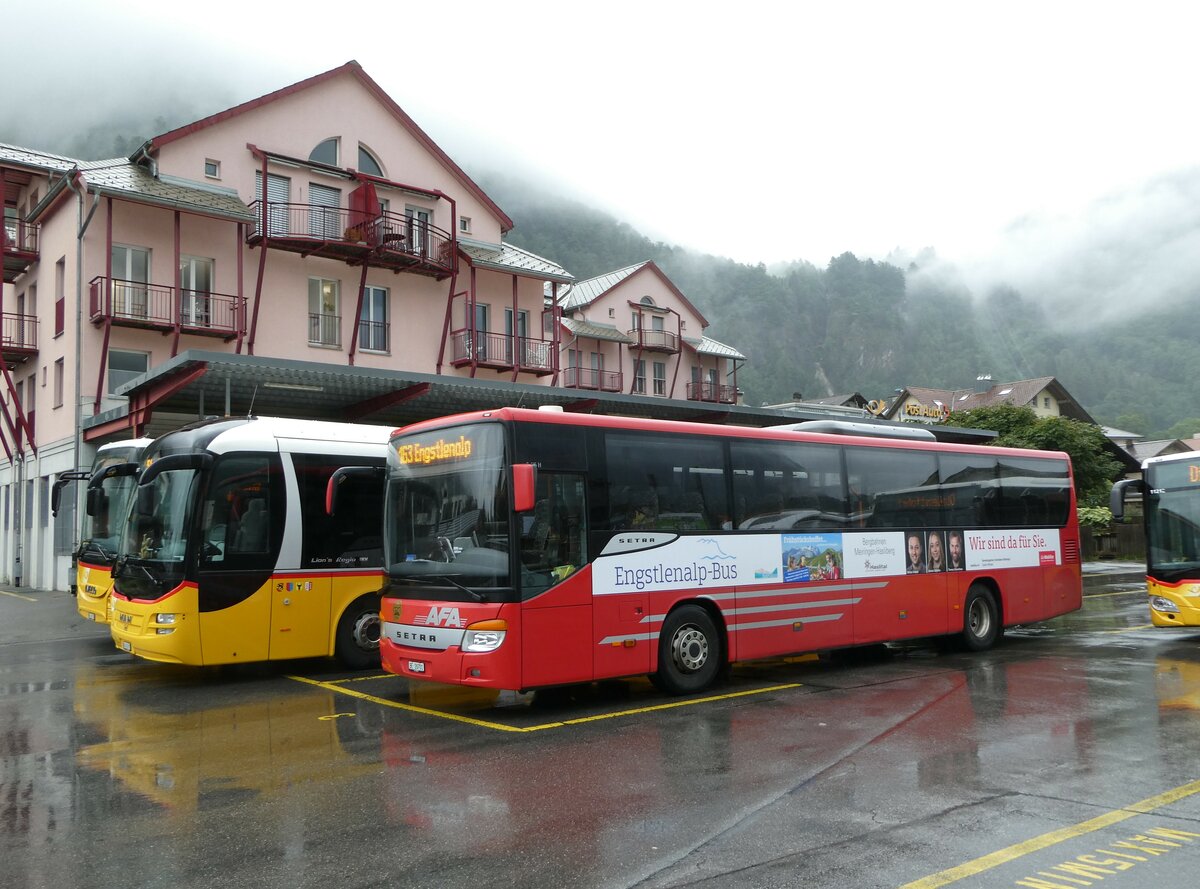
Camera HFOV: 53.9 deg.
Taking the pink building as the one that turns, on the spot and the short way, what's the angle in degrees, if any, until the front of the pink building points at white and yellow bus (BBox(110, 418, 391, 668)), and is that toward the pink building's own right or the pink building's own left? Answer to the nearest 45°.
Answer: approximately 45° to the pink building's own right

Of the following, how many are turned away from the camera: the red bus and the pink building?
0

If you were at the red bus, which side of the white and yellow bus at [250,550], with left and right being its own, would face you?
left

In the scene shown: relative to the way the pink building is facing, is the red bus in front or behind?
in front

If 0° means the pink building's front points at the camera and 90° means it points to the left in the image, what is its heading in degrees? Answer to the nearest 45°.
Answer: approximately 315°

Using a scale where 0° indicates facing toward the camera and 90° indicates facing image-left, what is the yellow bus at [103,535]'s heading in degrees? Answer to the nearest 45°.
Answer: approximately 45°

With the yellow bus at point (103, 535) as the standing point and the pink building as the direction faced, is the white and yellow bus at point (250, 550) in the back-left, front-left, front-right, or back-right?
back-right

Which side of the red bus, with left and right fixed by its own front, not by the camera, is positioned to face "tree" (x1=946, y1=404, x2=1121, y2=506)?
back

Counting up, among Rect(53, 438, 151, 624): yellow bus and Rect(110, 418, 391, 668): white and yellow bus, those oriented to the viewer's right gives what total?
0

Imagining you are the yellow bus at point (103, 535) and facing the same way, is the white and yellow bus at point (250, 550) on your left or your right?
on your left

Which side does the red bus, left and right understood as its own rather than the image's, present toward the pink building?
right

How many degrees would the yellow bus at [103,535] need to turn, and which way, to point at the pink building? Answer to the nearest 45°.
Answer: approximately 135° to its right

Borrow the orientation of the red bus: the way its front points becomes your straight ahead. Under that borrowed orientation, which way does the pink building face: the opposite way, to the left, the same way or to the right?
to the left

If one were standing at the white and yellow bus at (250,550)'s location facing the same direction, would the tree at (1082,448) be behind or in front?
behind

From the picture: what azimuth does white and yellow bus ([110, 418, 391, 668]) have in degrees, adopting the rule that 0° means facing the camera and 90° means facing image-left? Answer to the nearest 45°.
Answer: approximately 45°

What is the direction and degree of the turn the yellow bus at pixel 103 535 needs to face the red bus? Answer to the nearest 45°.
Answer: approximately 90° to its left

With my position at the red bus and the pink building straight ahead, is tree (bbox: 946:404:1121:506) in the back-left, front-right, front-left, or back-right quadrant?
front-right
